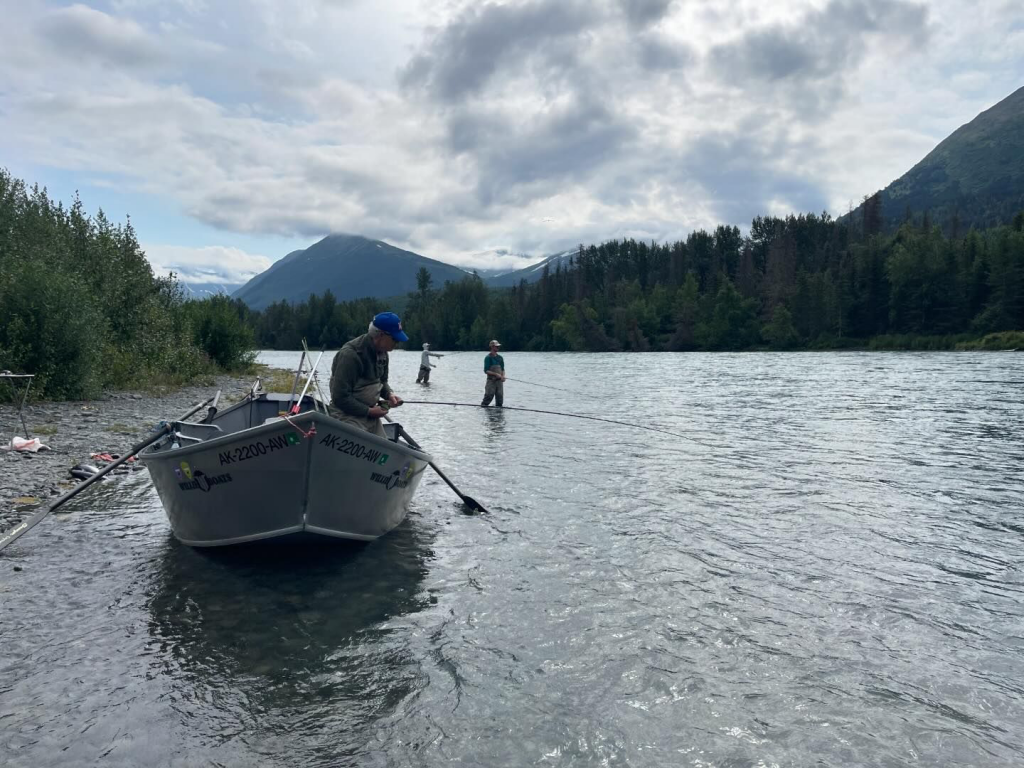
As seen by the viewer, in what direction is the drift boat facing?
toward the camera

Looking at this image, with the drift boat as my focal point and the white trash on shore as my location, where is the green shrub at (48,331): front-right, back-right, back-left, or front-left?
back-left

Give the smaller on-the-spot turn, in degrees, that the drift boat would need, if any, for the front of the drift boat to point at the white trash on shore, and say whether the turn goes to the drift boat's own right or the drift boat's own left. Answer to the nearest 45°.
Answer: approximately 135° to the drift boat's own right

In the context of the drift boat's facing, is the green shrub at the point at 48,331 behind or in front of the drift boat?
behind
